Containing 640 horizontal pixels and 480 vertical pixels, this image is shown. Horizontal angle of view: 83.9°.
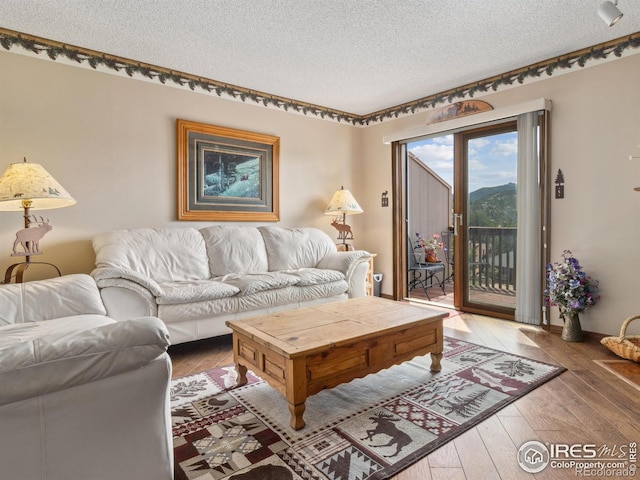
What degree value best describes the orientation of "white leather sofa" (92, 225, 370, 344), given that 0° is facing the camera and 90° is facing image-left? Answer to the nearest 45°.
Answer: approximately 315°

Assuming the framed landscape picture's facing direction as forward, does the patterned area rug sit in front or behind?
in front

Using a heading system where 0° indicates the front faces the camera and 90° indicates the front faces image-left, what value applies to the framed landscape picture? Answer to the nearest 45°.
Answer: approximately 315°

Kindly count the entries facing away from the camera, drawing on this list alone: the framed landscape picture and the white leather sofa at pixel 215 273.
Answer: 0

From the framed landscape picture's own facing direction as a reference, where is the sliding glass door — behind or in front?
in front

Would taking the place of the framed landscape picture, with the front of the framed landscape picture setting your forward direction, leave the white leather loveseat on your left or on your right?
on your right

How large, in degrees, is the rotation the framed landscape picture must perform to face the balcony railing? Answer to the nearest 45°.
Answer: approximately 45° to its left

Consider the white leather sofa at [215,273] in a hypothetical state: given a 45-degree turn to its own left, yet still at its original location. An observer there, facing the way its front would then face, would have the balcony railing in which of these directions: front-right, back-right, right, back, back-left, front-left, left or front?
front

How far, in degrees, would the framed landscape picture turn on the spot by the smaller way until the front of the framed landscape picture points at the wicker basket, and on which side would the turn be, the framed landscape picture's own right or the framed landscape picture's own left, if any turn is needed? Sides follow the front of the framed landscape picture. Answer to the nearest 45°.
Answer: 0° — it already faces it
